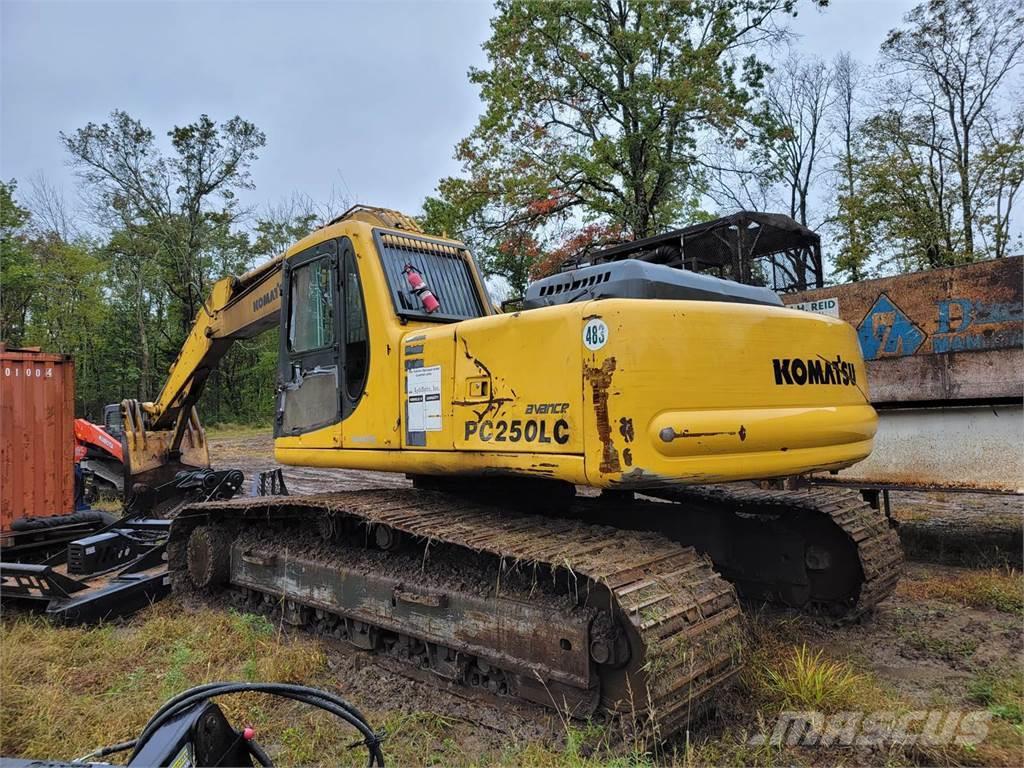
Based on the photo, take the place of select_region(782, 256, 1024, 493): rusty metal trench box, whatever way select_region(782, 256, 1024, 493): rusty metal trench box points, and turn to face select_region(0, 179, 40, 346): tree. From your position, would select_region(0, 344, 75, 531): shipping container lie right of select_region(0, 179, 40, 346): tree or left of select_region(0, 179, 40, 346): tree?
left

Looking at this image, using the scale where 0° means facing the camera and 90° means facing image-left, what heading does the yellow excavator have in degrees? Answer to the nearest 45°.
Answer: approximately 135°

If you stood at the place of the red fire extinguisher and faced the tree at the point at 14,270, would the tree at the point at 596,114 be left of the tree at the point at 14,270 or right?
right

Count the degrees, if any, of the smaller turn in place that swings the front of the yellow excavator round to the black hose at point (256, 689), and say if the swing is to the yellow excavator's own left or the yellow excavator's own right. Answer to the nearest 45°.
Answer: approximately 90° to the yellow excavator's own left

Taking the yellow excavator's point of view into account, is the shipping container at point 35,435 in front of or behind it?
in front

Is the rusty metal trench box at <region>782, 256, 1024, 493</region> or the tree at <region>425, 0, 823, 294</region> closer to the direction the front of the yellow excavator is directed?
the tree

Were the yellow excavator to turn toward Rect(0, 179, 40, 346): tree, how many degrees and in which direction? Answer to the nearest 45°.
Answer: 0° — it already faces it

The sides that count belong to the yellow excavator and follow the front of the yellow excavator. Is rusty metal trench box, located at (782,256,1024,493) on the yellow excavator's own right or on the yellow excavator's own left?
on the yellow excavator's own right

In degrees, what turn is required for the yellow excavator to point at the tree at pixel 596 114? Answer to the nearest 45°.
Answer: approximately 45° to its right
